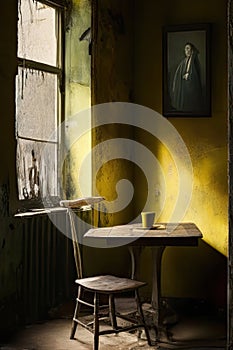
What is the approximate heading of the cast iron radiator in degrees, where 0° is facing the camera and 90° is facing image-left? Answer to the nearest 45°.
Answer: approximately 315°

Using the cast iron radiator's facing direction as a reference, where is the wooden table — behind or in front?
in front
